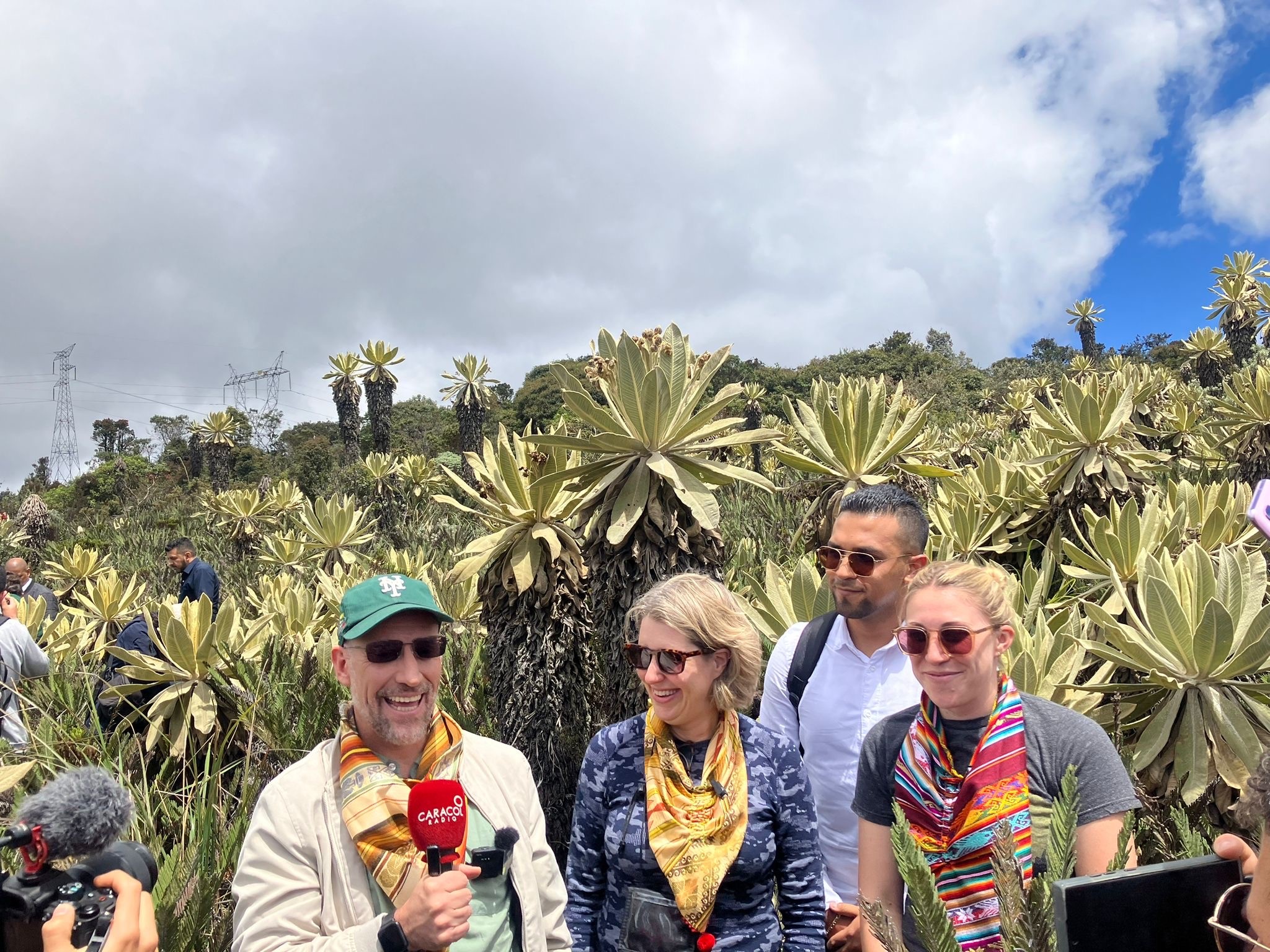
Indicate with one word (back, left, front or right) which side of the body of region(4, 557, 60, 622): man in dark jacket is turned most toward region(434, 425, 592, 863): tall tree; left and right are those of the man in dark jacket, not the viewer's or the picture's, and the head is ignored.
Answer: left

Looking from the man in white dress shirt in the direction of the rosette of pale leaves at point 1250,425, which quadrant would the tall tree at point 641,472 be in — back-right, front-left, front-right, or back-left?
front-left

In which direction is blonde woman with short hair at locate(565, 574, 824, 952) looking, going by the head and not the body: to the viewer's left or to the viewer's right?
to the viewer's left

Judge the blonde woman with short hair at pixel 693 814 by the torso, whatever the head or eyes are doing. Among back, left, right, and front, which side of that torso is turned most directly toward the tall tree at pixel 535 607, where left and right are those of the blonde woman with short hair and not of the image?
back

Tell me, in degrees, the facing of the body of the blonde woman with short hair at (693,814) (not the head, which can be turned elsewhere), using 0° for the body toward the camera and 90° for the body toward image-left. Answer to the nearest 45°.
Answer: approximately 0°

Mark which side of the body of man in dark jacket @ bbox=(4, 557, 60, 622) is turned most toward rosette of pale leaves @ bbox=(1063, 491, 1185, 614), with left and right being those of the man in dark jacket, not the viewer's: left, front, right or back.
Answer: left

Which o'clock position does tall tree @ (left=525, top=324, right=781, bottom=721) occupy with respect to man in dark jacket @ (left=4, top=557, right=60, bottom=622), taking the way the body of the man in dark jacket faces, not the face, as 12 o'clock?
The tall tree is roughly at 10 o'clock from the man in dark jacket.

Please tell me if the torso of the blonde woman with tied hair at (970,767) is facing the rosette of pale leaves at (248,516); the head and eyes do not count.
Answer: no

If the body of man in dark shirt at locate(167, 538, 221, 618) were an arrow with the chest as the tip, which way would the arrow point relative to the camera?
to the viewer's left
